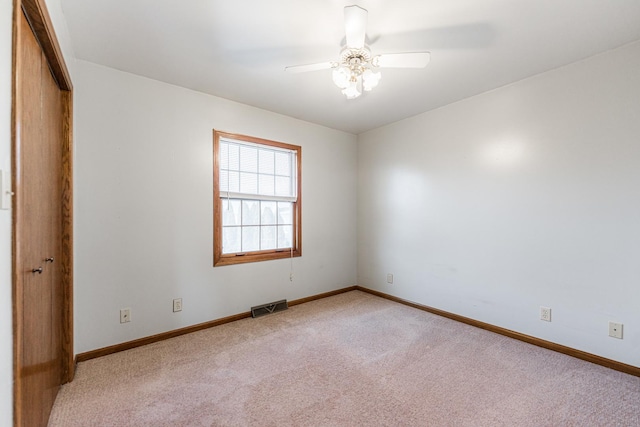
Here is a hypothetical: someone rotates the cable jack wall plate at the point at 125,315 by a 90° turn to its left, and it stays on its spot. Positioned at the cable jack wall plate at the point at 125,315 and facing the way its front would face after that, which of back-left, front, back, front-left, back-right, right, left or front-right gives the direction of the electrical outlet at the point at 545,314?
front-right

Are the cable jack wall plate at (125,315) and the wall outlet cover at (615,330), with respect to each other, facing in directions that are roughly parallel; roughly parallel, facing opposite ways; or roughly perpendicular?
roughly perpendicular

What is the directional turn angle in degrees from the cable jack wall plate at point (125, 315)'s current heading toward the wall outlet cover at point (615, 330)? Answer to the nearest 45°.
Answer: approximately 45° to its left

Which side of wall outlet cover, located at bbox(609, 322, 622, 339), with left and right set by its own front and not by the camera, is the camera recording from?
front

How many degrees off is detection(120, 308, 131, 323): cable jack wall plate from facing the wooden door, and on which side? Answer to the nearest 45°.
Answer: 0° — it already faces it

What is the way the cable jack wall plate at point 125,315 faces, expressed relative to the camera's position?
facing the viewer

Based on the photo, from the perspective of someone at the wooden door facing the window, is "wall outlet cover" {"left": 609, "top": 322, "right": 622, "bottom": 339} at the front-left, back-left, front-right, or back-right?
front-right
